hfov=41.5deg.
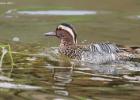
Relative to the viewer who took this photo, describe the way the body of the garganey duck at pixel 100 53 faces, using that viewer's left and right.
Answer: facing to the left of the viewer
